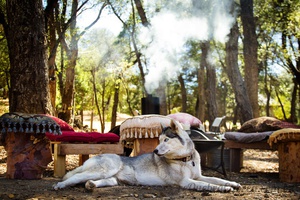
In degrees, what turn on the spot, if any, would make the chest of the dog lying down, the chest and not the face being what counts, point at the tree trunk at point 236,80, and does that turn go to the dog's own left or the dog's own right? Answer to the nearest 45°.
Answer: approximately 90° to the dog's own left

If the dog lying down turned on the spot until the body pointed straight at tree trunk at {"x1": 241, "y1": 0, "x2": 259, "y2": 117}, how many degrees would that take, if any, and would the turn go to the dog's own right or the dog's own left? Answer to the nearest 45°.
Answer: approximately 90° to the dog's own left

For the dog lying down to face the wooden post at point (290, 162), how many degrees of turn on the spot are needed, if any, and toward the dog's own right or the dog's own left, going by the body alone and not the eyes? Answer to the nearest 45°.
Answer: approximately 45° to the dog's own left

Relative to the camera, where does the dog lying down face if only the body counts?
to the viewer's right

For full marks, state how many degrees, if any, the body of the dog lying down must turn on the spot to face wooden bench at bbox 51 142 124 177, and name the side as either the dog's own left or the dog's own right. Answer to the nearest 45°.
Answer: approximately 135° to the dog's own left

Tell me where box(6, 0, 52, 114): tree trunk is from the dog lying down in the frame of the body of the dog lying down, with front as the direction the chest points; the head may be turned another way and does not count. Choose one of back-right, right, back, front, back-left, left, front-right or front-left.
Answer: back-left

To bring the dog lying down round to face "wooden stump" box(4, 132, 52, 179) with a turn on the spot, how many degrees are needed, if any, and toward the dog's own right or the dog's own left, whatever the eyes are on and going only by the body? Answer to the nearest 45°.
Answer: approximately 180°

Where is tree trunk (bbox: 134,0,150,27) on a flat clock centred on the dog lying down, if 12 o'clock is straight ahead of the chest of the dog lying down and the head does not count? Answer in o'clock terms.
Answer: The tree trunk is roughly at 9 o'clock from the dog lying down.
